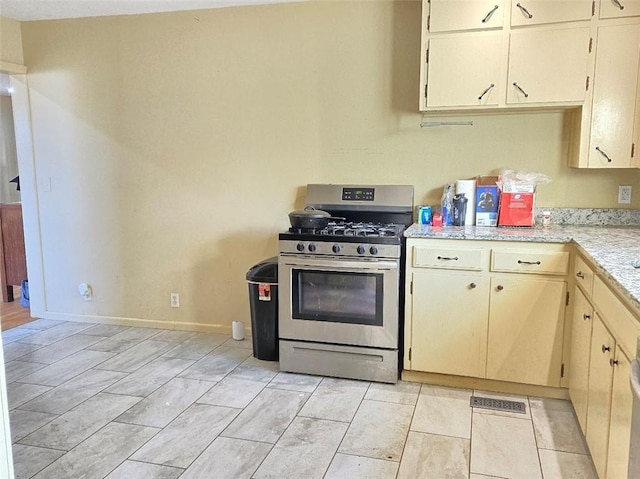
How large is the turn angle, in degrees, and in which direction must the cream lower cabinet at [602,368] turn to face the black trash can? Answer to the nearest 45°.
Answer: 0° — it already faces it

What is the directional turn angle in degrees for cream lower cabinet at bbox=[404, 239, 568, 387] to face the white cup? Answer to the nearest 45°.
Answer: approximately 90° to its right

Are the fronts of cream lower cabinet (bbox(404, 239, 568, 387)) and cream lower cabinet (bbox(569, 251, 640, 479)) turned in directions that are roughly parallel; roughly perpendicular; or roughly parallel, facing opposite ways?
roughly perpendicular

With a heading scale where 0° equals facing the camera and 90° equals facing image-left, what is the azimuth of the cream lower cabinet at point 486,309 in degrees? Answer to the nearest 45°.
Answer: approximately 0°

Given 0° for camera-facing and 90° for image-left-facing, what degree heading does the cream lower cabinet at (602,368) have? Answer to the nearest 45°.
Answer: approximately 90°

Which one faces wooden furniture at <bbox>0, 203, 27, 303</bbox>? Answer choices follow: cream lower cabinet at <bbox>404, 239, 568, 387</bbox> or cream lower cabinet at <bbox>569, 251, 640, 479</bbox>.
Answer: cream lower cabinet at <bbox>569, 251, 640, 479</bbox>

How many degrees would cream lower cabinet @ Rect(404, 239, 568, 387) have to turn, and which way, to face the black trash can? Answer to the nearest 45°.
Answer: approximately 90° to its right

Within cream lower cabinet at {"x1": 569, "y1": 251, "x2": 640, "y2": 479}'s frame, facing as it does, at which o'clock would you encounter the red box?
The red box is roughly at 2 o'clock from the cream lower cabinet.

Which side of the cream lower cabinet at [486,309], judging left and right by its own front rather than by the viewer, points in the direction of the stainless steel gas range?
right

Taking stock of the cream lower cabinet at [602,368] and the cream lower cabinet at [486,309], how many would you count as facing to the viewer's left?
1
